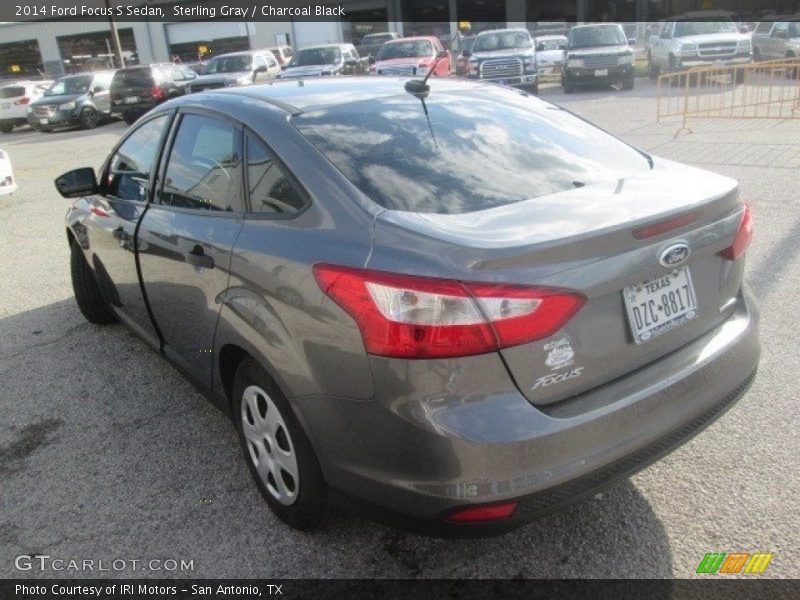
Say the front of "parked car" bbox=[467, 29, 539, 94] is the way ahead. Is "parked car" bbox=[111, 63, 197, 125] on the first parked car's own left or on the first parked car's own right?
on the first parked car's own right

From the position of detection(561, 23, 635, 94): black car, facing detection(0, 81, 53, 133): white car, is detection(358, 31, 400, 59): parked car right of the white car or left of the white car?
right

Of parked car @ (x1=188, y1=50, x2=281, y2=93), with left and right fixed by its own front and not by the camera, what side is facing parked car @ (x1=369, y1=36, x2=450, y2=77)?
left

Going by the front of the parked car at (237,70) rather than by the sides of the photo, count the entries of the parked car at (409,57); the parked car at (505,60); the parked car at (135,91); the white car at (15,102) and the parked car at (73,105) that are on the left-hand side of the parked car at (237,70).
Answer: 2

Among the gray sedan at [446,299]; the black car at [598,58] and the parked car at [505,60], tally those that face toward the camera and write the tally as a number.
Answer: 2

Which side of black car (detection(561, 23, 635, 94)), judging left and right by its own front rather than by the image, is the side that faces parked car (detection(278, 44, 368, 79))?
right

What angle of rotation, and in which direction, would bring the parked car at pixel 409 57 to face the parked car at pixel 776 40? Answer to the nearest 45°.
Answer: approximately 135° to its left

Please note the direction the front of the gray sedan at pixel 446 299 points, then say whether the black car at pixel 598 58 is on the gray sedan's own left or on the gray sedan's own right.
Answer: on the gray sedan's own right

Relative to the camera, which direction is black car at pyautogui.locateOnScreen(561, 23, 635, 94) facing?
toward the camera

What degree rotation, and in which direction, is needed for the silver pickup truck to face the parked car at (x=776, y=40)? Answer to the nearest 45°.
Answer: approximately 90° to its left

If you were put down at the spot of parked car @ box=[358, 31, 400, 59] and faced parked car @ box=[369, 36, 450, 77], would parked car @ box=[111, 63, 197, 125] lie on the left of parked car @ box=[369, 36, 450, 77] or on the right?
right

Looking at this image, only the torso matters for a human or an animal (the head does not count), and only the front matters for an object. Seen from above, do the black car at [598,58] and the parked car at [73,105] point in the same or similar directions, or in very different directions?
same or similar directions

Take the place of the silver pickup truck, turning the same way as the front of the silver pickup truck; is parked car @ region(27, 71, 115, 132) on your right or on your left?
on your right

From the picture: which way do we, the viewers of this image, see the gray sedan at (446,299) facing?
facing away from the viewer and to the left of the viewer

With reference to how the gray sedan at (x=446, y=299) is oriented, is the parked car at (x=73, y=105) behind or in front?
in front

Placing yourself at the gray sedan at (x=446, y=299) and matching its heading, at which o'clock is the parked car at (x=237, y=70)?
The parked car is roughly at 1 o'clock from the gray sedan.
